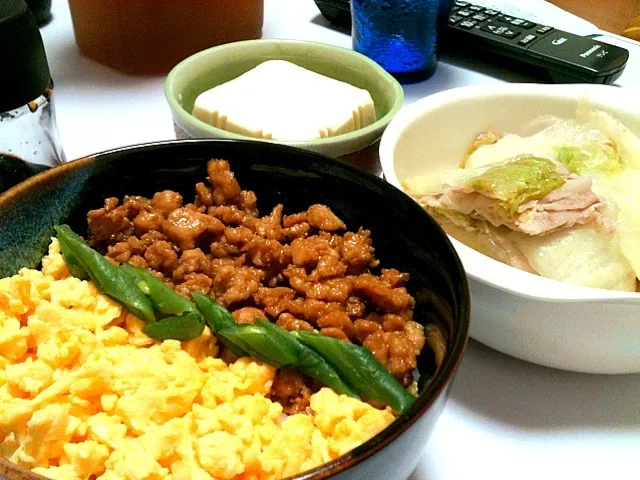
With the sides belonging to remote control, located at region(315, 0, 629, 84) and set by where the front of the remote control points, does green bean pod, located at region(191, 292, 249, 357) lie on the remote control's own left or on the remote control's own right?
on the remote control's own left

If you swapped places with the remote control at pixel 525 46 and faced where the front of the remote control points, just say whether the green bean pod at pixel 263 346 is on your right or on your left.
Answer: on your left

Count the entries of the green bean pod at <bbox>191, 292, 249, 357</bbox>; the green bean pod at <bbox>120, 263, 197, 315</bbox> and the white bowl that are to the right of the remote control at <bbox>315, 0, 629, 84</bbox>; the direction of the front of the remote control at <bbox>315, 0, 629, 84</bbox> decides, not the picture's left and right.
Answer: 0

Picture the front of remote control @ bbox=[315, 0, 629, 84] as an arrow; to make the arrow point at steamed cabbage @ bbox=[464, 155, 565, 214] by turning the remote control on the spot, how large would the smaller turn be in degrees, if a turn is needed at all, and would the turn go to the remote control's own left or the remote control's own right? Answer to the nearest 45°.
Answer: approximately 135° to the remote control's own left

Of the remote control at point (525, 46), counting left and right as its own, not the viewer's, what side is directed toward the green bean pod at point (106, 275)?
left

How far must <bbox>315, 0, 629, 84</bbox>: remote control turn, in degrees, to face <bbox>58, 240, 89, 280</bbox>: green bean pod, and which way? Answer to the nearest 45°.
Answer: approximately 90° to its left

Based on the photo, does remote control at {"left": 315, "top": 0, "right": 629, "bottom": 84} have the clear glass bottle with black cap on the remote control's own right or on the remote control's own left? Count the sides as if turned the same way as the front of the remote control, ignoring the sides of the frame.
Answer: on the remote control's own left

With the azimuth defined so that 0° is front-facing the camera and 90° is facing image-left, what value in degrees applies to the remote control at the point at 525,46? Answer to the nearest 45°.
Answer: approximately 135°
